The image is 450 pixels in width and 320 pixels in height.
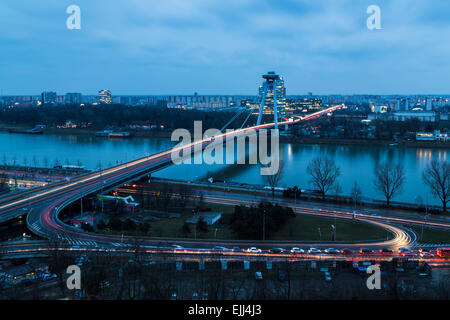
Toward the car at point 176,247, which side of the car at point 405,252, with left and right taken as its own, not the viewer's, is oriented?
back

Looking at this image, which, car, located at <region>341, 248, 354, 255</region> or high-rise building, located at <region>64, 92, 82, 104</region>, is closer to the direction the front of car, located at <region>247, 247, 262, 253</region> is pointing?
the car

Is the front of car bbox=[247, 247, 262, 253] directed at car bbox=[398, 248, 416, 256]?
yes

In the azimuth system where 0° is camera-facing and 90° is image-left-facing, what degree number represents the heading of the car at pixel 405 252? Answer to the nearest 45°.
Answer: approximately 270°

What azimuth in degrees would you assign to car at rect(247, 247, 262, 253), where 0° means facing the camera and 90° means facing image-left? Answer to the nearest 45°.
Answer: approximately 270°

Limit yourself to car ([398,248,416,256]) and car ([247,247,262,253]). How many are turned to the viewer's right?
2
